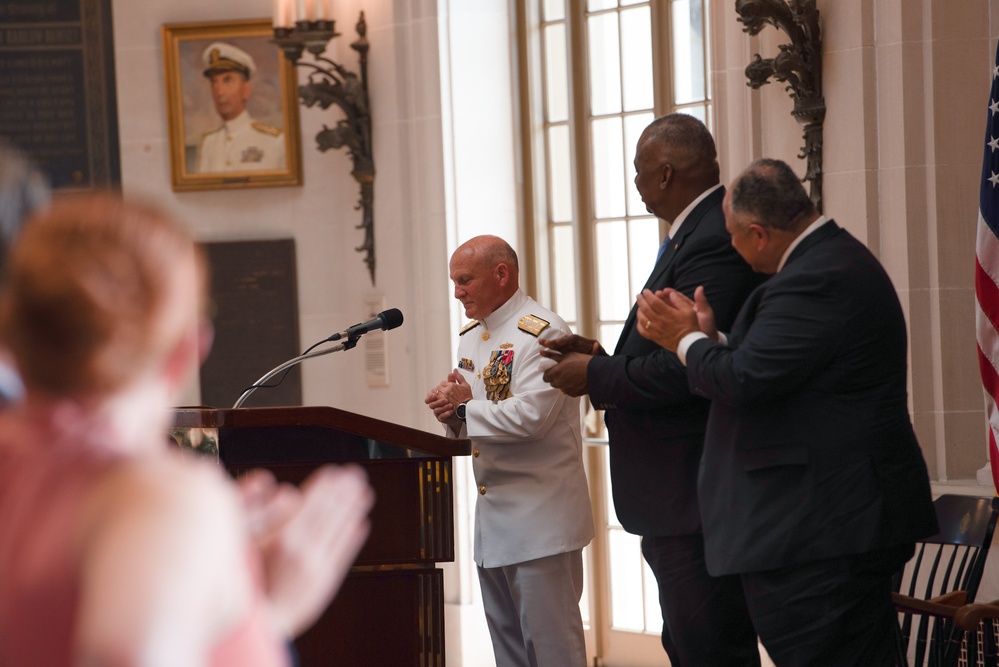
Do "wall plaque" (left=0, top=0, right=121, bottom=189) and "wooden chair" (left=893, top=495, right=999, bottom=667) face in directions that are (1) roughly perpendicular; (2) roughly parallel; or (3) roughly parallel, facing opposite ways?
roughly perpendicular

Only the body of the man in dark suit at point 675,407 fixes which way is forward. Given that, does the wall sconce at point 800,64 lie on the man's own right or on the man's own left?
on the man's own right

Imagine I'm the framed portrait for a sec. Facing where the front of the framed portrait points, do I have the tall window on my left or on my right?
on my left

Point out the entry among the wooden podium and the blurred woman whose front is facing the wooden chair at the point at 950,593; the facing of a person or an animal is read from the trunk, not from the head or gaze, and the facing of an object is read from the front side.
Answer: the blurred woman

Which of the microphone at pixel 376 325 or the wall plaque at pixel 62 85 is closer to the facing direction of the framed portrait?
the microphone

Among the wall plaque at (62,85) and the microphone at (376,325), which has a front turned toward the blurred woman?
the wall plaque

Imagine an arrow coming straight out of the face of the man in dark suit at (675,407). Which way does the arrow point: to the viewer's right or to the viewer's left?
to the viewer's left

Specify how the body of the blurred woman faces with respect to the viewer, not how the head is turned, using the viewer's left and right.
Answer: facing away from the viewer and to the right of the viewer

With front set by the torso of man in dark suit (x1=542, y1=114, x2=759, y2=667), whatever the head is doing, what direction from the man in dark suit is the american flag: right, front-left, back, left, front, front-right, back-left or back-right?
back-right

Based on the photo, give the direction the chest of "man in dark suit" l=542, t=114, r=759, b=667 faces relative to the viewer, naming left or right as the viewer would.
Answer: facing to the left of the viewer

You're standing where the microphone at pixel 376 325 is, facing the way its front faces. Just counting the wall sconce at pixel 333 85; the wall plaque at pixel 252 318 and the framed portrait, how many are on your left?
3
